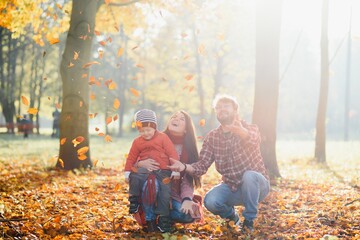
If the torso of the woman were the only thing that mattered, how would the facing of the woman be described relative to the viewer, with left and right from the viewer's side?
facing the viewer and to the left of the viewer

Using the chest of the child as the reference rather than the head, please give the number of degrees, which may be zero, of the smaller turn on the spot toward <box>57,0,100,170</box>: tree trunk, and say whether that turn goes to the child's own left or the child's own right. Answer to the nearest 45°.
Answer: approximately 180°

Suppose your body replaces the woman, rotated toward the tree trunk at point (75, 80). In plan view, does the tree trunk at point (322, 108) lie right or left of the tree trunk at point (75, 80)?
right

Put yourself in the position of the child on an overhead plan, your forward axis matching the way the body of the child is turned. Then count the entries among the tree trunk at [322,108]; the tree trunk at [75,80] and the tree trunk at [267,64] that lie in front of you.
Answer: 0

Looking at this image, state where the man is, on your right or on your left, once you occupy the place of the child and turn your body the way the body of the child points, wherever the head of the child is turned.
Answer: on your left

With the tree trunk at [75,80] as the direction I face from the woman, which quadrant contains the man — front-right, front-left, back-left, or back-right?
back-right

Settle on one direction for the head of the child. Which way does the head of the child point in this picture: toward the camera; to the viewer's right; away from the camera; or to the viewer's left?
toward the camera

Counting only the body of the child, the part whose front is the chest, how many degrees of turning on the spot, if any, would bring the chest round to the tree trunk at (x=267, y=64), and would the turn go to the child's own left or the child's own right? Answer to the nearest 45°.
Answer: approximately 135° to the child's own left

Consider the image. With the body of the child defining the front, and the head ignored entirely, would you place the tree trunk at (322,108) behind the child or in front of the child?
behind

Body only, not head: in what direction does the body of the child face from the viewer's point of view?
toward the camera

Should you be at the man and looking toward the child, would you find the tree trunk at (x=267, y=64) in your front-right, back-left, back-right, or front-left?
back-right
